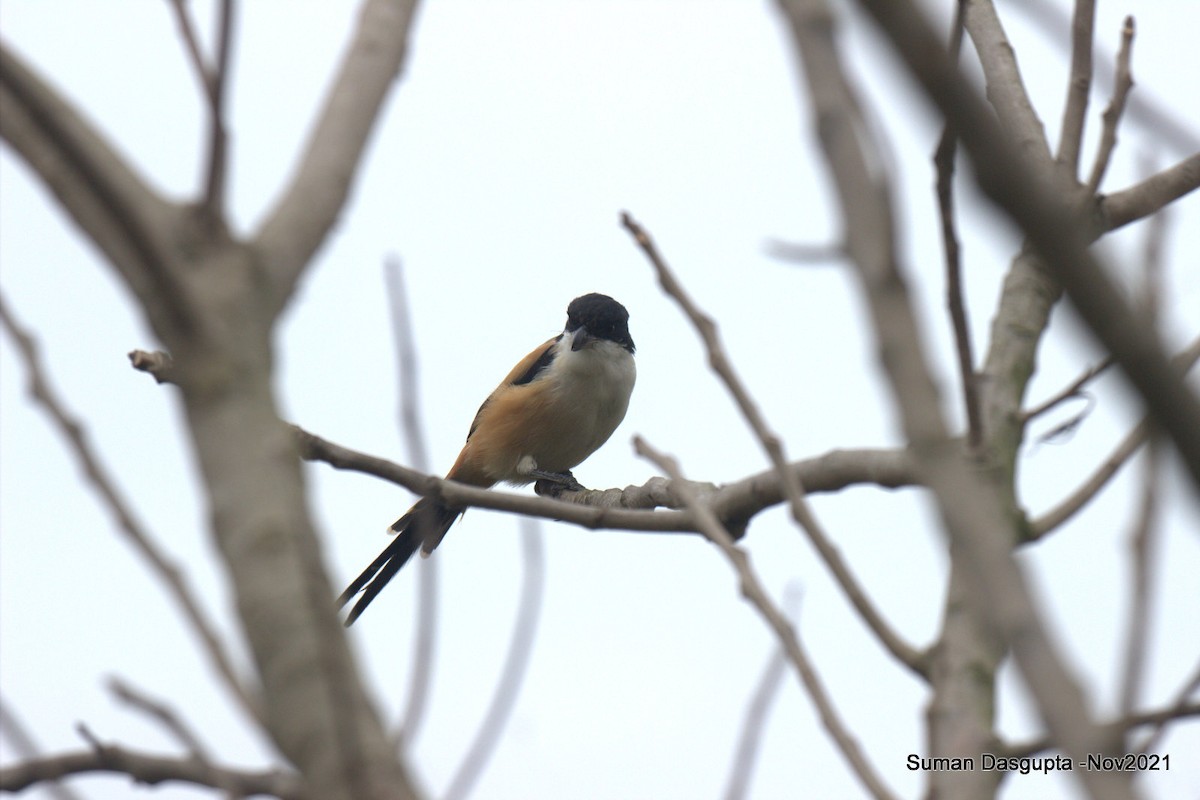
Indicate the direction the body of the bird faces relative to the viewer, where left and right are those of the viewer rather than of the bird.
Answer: facing the viewer and to the right of the viewer

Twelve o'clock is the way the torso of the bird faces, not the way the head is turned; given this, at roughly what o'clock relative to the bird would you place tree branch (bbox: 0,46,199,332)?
The tree branch is roughly at 2 o'clock from the bird.

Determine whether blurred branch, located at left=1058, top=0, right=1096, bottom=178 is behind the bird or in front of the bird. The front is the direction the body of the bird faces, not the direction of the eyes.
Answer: in front

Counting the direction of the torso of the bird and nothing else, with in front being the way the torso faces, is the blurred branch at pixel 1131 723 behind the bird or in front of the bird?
in front
